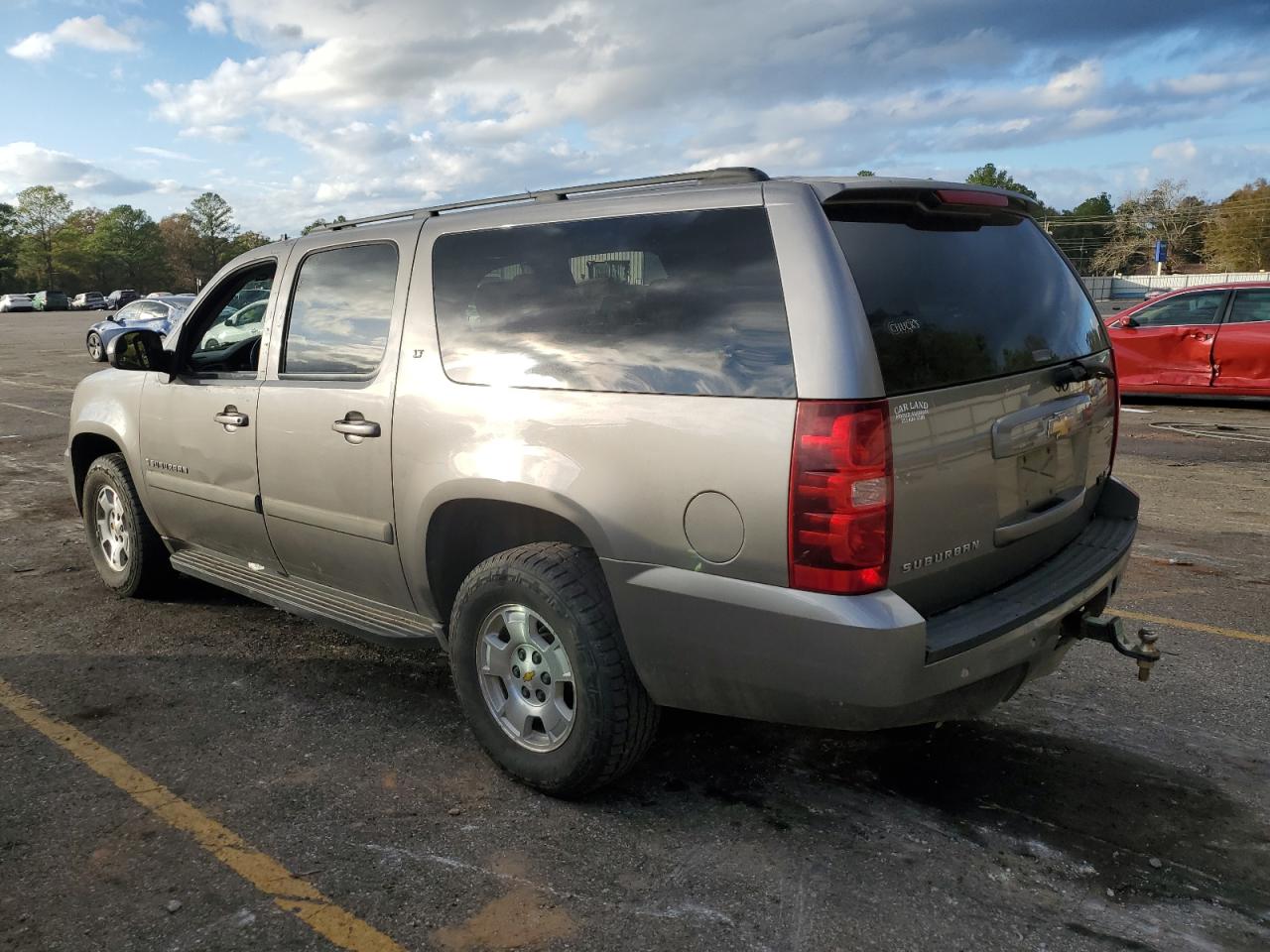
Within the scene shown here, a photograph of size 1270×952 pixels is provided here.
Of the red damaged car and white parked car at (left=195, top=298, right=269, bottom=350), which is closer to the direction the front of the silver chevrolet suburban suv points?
the white parked car

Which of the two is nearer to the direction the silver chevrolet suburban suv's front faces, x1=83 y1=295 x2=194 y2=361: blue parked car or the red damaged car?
the blue parked car

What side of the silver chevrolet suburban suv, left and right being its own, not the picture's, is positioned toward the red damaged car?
right

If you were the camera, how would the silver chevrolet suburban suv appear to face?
facing away from the viewer and to the left of the viewer

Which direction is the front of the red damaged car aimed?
to the viewer's left
